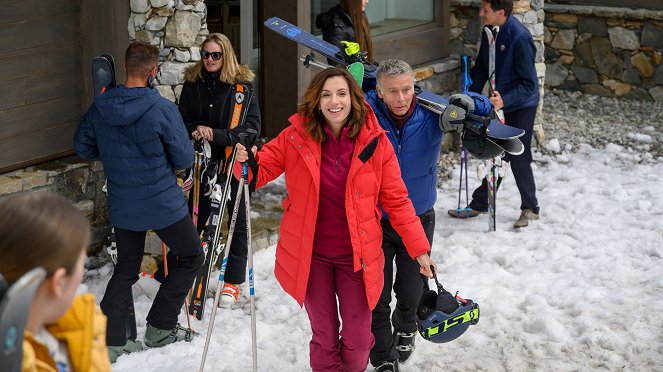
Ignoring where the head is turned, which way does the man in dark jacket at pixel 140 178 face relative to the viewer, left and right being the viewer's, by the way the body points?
facing away from the viewer and to the right of the viewer

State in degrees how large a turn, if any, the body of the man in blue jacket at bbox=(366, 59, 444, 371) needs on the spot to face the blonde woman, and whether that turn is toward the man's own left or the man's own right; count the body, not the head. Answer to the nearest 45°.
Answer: approximately 135° to the man's own right

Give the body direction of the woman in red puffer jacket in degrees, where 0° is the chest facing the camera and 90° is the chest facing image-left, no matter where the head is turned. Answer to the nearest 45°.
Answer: approximately 0°

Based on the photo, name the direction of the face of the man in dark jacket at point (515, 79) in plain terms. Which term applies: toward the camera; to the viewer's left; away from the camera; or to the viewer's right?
to the viewer's left

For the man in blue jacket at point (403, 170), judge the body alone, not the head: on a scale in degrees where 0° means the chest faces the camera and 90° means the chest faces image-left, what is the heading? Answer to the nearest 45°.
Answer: approximately 0°

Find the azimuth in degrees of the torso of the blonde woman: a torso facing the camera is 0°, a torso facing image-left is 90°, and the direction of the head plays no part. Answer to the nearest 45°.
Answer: approximately 45°

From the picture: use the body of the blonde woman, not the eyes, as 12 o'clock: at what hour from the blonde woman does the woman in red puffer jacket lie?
The woman in red puffer jacket is roughly at 10 o'clock from the blonde woman.

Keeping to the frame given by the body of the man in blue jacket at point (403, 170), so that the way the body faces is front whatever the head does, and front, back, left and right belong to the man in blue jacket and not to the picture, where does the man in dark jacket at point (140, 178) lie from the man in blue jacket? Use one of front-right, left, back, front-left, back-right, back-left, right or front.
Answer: right

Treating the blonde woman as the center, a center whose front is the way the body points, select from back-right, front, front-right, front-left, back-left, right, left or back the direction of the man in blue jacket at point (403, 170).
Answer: left

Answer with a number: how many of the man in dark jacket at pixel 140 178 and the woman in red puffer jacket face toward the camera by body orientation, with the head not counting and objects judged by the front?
1

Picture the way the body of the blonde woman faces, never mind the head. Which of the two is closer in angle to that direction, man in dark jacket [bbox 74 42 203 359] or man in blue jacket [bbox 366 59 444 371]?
the man in dark jacket
